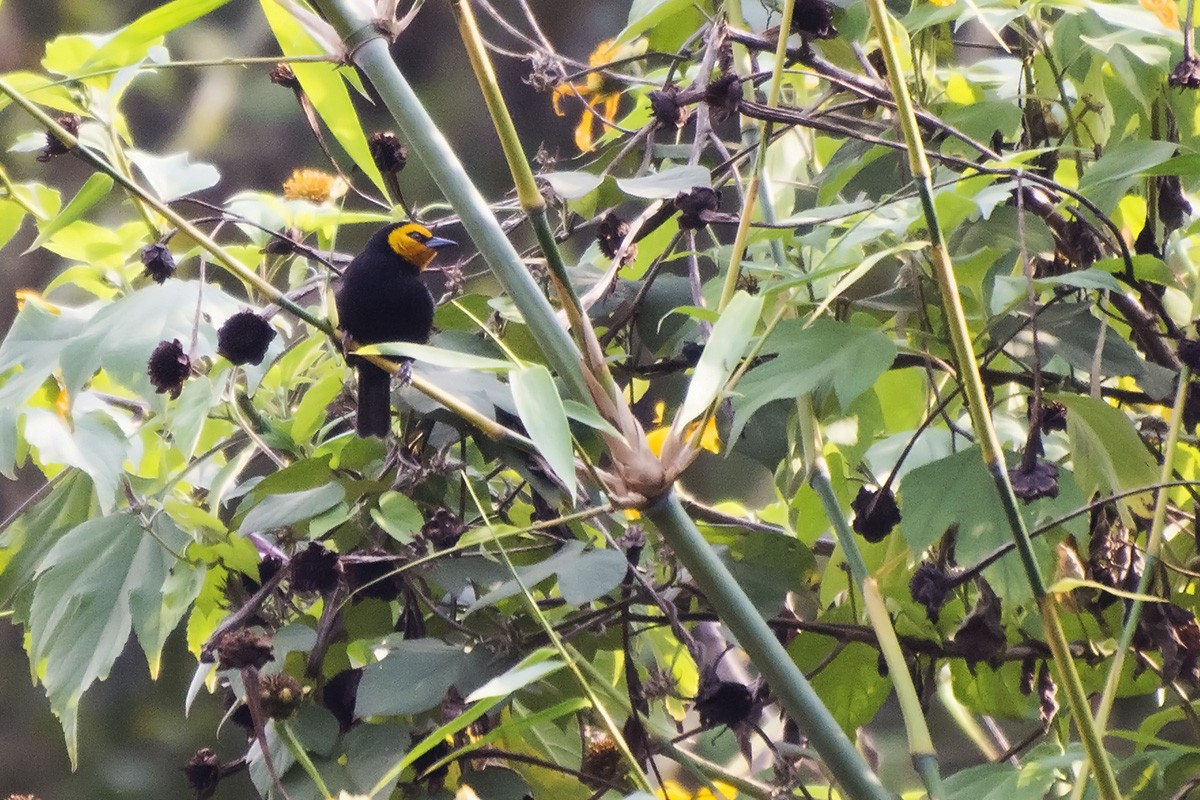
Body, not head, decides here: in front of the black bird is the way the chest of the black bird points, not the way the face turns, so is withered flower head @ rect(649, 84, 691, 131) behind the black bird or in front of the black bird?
in front

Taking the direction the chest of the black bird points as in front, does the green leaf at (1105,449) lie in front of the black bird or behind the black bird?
in front

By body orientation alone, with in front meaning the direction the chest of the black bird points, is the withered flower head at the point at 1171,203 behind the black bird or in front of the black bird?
in front
